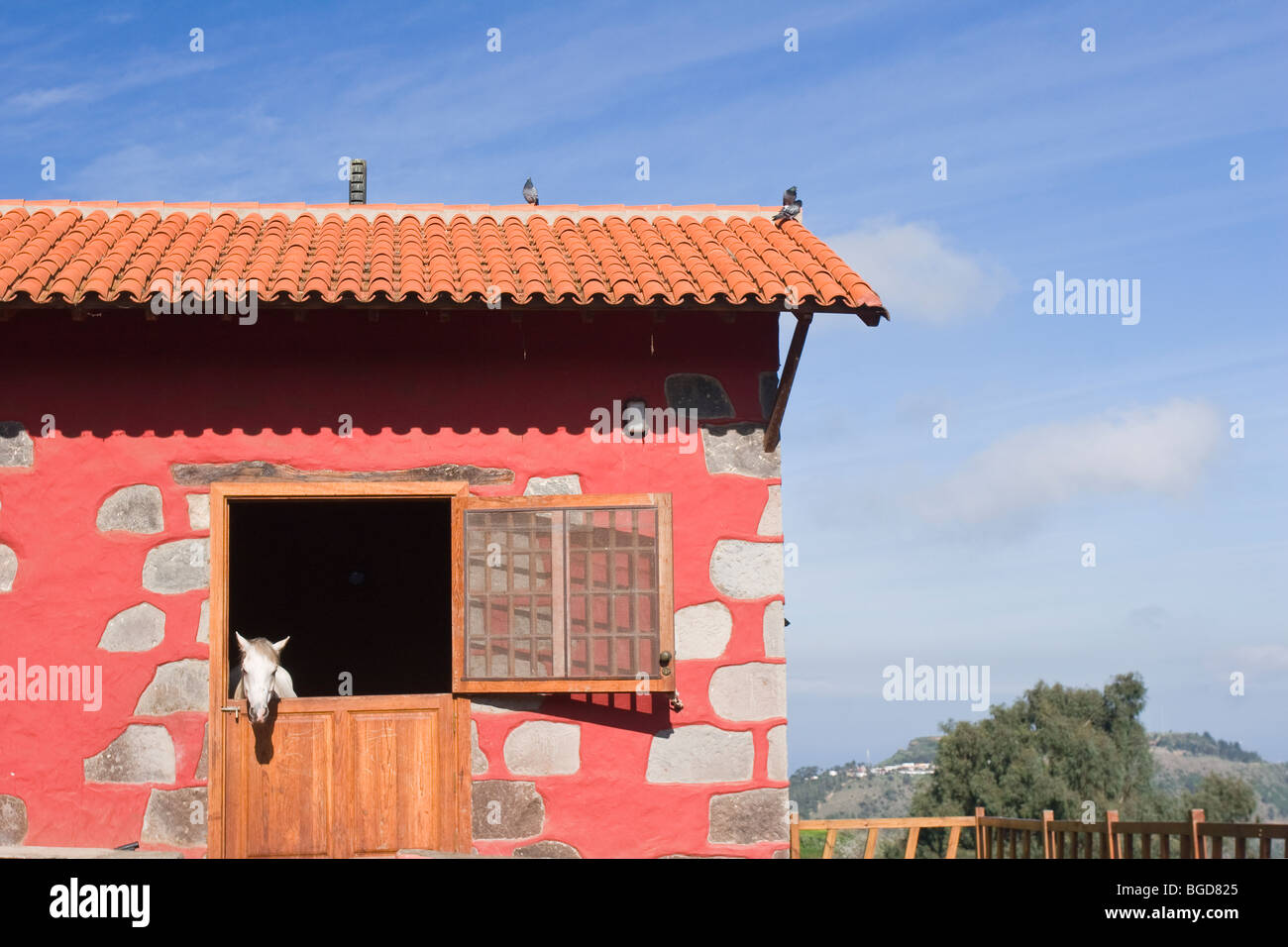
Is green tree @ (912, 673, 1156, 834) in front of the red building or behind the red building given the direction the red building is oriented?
behind

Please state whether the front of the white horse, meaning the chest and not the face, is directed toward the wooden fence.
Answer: no

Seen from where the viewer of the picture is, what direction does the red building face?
facing the viewer

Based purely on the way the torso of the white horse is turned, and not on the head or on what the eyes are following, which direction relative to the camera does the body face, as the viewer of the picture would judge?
toward the camera
